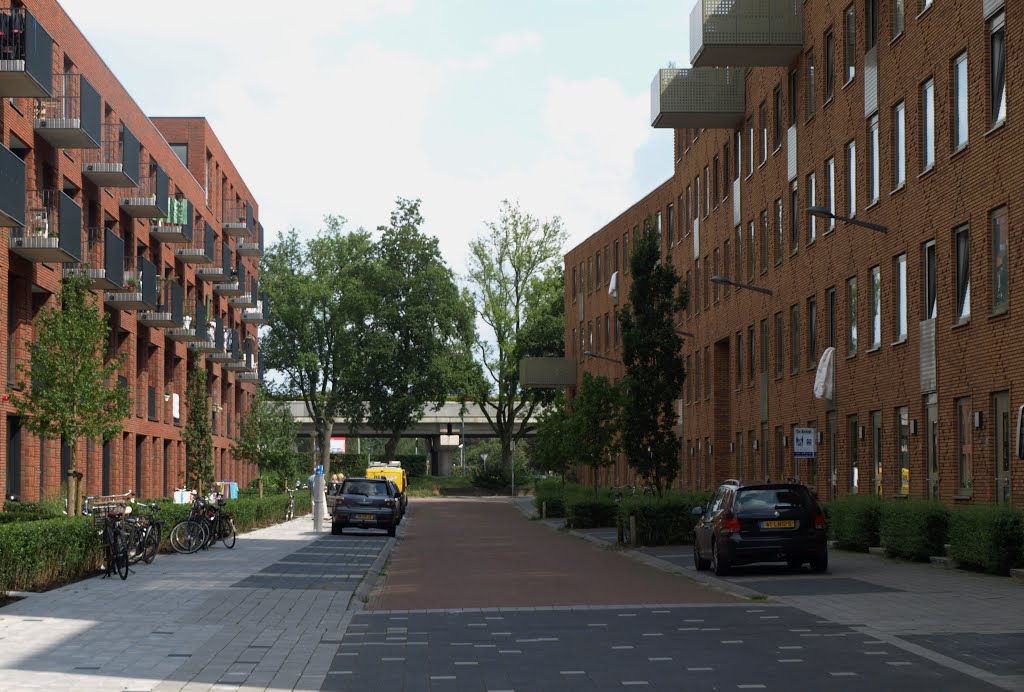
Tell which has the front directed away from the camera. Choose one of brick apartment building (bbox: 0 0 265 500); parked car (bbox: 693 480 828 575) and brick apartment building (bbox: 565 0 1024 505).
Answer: the parked car

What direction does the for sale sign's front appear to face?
toward the camera

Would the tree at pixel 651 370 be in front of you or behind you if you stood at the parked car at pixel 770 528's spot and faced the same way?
in front

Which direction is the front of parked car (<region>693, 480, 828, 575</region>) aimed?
away from the camera

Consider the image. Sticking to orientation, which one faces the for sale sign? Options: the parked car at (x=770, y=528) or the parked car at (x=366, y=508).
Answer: the parked car at (x=770, y=528)

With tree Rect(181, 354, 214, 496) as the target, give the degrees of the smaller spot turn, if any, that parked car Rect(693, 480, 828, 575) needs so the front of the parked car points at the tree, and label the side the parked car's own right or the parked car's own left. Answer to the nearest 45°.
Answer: approximately 45° to the parked car's own left

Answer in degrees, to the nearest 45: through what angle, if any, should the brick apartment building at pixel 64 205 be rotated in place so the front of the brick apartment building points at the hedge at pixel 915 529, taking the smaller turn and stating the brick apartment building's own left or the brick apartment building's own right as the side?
0° — it already faces it

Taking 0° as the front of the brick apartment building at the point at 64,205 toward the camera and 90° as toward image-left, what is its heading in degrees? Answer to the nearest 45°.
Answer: approximately 315°

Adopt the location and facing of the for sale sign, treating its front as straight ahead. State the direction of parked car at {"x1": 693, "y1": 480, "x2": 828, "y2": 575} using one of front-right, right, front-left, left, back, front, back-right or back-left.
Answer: front
